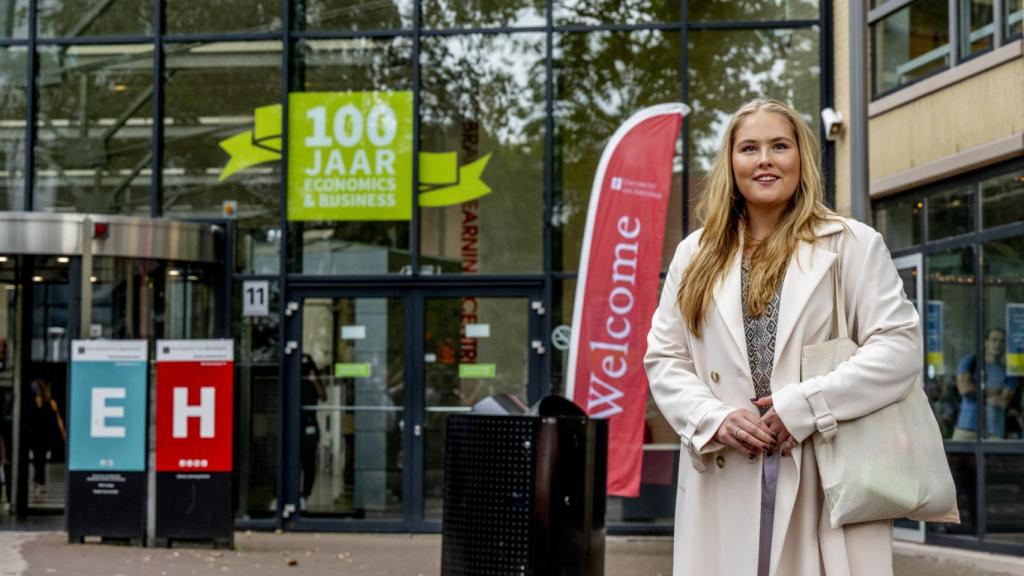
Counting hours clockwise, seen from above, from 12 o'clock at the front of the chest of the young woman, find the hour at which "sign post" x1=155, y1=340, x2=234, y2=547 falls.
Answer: The sign post is roughly at 5 o'clock from the young woman.

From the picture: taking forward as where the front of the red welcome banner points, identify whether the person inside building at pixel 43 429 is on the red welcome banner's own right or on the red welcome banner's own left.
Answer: on the red welcome banner's own right

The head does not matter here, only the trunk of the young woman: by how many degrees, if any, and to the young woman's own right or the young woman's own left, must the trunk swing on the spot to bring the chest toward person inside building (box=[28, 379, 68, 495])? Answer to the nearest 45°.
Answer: approximately 135° to the young woman's own right

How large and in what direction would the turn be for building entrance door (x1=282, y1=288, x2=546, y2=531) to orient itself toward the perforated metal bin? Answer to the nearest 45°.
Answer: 0° — it already faces it

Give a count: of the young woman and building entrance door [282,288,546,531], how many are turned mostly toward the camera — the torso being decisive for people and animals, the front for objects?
2

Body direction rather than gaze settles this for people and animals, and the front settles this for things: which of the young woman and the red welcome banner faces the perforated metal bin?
the red welcome banner

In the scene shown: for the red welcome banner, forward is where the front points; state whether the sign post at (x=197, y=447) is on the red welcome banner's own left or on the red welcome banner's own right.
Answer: on the red welcome banner's own right

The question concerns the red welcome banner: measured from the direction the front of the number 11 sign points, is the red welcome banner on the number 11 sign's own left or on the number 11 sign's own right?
on the number 11 sign's own left

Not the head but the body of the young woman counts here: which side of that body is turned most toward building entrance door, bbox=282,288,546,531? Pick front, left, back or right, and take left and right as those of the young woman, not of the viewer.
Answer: back

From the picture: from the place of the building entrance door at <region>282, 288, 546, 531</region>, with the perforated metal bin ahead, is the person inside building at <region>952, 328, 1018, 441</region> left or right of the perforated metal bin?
left

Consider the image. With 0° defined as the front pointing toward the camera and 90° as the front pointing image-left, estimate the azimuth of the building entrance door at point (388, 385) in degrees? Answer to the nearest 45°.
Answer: approximately 0°
